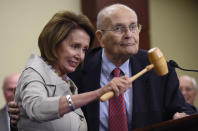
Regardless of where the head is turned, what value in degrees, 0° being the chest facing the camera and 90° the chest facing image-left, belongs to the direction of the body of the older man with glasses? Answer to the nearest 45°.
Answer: approximately 0°
